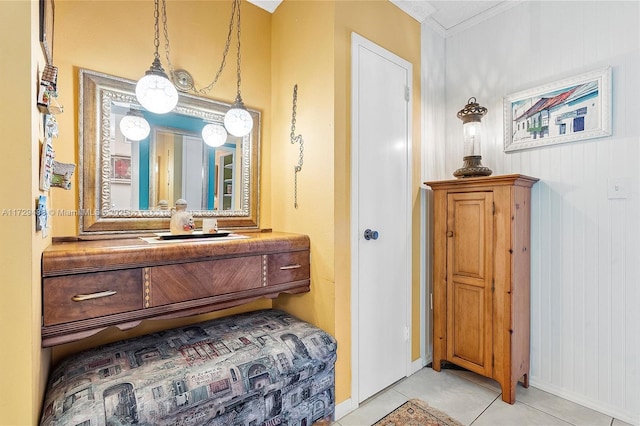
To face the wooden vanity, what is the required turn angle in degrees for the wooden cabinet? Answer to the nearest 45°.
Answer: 0° — it already faces it

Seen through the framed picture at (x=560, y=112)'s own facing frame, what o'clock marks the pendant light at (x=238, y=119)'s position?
The pendant light is roughly at 12 o'clock from the framed picture.

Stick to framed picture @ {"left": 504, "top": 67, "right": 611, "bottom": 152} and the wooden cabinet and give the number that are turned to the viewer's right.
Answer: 0

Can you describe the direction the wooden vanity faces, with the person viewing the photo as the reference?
facing the viewer and to the right of the viewer

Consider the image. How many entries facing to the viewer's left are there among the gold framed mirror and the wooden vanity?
0

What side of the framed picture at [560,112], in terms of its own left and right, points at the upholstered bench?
front

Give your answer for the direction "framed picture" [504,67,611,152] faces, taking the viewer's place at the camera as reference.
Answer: facing the viewer and to the left of the viewer

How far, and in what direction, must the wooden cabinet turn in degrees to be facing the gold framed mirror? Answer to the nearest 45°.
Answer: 0° — it already faces it

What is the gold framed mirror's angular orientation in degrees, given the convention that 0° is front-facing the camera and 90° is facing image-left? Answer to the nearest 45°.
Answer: approximately 315°
